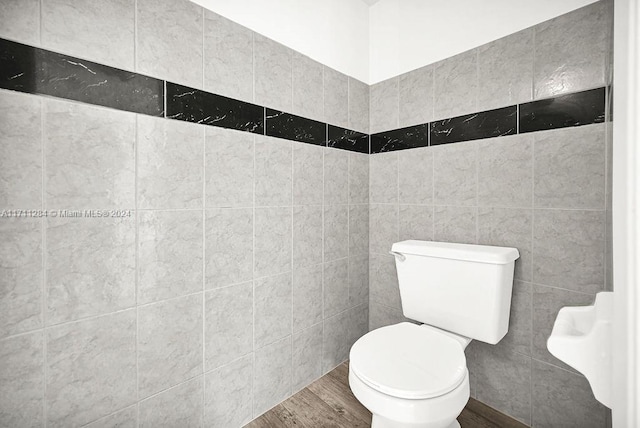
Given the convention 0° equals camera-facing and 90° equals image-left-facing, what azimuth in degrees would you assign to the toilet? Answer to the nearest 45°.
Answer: approximately 45°

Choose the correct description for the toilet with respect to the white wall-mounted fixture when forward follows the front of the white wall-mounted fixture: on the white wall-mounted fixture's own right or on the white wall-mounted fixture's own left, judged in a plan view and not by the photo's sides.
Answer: on the white wall-mounted fixture's own right

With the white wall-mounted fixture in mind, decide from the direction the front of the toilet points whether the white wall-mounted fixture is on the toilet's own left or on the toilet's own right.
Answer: on the toilet's own left

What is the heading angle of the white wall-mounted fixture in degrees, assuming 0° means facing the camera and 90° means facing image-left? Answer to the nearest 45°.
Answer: approximately 90°
